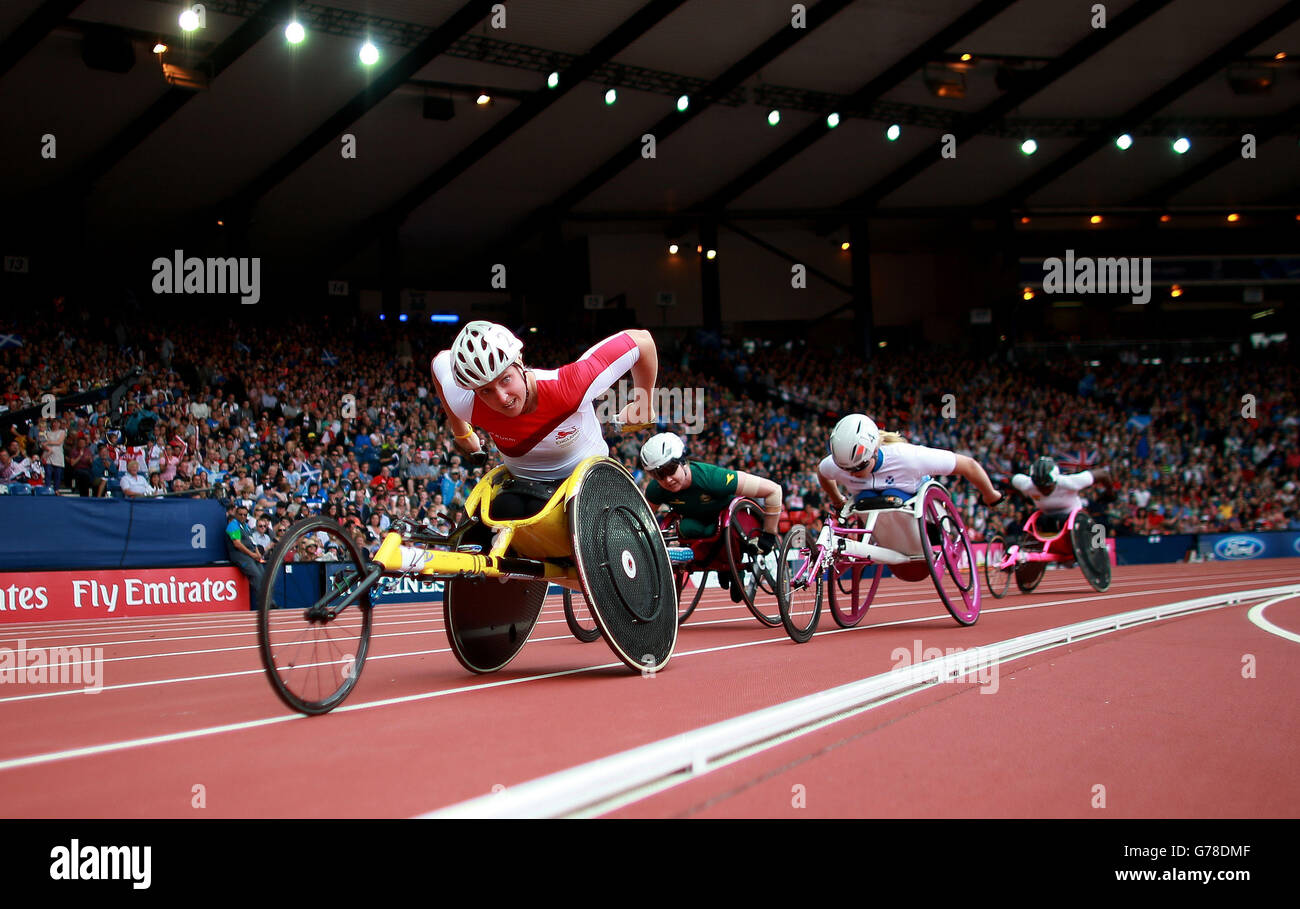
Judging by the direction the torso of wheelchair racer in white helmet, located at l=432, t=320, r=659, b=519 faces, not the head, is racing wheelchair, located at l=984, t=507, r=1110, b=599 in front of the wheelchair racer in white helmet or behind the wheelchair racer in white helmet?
behind

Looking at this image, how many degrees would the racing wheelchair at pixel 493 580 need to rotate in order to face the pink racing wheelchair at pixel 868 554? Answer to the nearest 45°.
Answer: approximately 180°

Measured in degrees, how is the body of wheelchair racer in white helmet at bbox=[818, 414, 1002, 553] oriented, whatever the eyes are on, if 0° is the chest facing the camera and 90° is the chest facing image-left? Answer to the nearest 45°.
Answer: approximately 45°

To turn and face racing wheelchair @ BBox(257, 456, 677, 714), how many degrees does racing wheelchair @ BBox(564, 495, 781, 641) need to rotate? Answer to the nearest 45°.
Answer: approximately 45° to its left

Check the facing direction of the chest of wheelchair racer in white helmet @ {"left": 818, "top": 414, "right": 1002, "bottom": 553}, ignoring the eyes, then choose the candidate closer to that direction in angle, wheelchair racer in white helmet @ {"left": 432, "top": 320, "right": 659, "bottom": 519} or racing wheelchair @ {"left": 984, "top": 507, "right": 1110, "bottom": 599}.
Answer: the wheelchair racer in white helmet

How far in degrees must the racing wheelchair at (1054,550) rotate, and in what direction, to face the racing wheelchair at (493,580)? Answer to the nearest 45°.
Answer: approximately 45° to its left

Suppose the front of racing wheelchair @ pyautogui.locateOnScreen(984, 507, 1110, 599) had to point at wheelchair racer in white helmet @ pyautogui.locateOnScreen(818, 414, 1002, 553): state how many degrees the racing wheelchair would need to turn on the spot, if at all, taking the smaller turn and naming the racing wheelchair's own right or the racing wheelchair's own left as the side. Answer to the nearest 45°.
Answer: approximately 45° to the racing wheelchair's own left

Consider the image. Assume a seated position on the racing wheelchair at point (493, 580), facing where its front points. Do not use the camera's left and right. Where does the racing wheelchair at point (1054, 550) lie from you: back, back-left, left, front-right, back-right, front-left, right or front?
back

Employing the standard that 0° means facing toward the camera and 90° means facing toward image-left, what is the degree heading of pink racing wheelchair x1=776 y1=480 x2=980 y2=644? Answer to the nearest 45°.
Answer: approximately 45°
